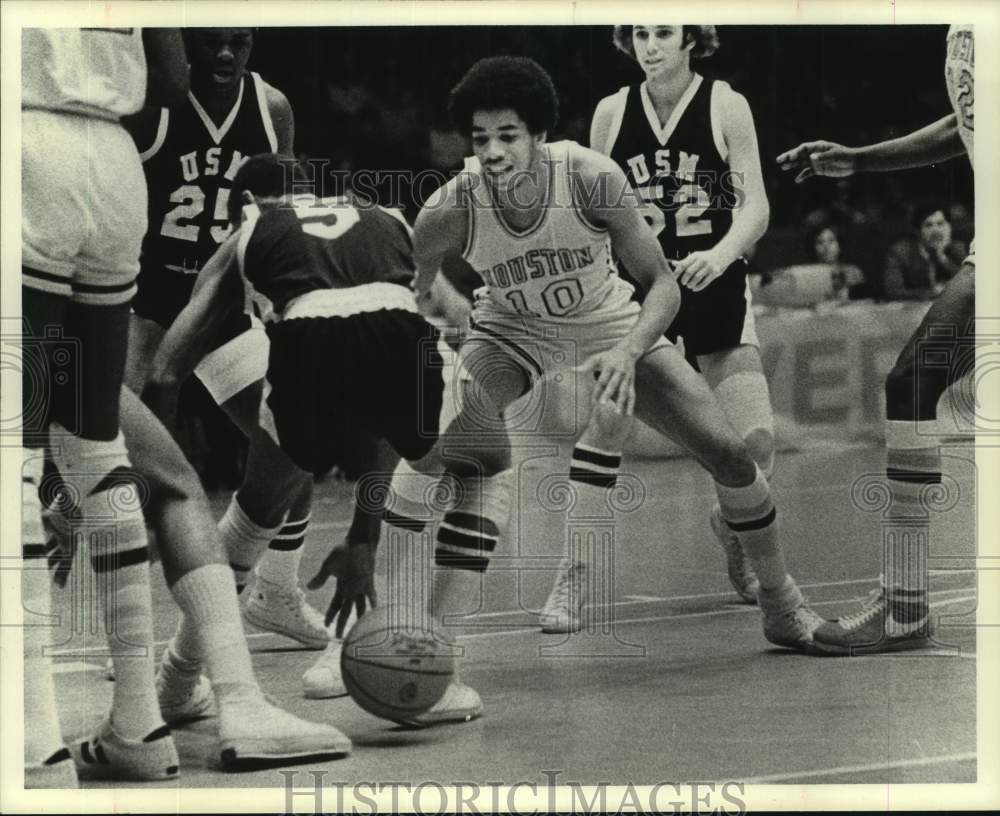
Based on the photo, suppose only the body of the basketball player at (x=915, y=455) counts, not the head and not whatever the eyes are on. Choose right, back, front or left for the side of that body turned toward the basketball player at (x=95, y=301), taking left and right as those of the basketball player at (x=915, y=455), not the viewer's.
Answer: front

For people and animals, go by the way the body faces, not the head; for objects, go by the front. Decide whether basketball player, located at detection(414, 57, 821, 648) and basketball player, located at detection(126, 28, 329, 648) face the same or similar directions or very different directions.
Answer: same or similar directions

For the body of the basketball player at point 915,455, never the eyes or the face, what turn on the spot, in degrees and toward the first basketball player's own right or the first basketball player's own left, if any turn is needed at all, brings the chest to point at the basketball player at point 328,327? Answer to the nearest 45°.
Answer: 0° — they already face them

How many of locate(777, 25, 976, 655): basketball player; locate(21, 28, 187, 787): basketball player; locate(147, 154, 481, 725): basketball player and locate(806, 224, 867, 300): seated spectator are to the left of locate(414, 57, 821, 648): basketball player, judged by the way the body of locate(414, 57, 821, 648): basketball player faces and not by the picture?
2

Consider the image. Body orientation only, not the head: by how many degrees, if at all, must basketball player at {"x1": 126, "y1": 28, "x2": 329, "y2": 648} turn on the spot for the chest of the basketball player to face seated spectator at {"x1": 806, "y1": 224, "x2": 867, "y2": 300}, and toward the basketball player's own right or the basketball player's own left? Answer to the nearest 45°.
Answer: approximately 90° to the basketball player's own left

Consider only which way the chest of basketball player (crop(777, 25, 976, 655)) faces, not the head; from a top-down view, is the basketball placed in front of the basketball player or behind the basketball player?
in front

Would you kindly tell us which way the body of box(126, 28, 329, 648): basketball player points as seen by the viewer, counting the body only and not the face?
toward the camera

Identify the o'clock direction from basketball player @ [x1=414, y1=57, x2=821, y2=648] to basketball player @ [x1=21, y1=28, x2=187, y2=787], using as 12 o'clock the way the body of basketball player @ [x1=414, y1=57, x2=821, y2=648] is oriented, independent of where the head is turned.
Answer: basketball player @ [x1=21, y1=28, x2=187, y2=787] is roughly at 1 o'clock from basketball player @ [x1=414, y1=57, x2=821, y2=648].

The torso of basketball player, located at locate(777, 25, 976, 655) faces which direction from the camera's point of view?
to the viewer's left

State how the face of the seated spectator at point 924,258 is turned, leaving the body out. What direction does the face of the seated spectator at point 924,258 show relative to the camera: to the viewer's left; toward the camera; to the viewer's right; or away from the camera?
toward the camera

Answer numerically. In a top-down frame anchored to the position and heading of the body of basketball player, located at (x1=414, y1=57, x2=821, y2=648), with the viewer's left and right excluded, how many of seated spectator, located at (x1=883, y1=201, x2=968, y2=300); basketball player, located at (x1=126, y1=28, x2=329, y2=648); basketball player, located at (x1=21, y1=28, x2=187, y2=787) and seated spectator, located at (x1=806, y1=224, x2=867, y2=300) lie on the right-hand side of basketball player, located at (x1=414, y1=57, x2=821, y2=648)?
2

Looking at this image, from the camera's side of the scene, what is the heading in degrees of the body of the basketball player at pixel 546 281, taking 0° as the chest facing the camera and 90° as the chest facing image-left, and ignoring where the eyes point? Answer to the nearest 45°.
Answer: approximately 0°

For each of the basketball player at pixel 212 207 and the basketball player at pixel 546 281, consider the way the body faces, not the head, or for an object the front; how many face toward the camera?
2

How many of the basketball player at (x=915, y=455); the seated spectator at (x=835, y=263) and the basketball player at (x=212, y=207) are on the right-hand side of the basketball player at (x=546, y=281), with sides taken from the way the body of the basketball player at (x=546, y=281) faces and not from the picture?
1

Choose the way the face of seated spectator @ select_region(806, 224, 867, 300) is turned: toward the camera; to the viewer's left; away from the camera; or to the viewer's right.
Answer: toward the camera

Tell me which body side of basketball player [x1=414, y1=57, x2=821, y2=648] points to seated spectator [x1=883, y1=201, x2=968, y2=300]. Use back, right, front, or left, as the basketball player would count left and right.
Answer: back
